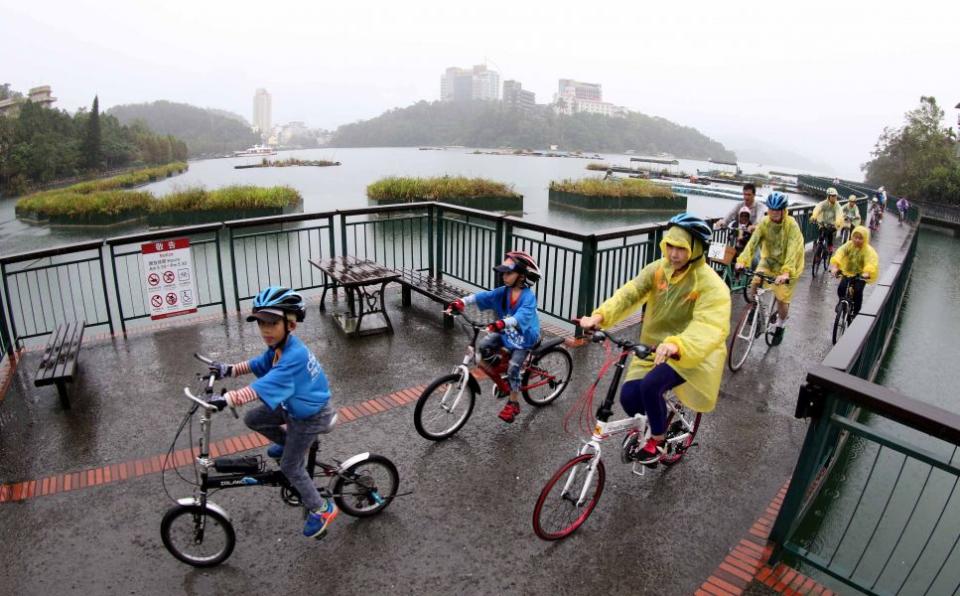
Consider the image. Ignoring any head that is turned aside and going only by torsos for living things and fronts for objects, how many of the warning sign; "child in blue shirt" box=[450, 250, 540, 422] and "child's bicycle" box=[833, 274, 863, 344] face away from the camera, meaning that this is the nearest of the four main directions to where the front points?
0

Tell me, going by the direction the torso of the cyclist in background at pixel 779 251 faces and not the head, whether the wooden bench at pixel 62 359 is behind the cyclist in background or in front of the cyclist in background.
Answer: in front

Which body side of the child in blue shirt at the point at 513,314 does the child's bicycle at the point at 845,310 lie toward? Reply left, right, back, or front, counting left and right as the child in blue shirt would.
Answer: back

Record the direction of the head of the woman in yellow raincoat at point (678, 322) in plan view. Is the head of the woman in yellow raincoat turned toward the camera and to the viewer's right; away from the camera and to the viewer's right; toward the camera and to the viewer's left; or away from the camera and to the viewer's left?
toward the camera and to the viewer's left

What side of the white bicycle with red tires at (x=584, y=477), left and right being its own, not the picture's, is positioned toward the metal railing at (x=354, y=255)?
right

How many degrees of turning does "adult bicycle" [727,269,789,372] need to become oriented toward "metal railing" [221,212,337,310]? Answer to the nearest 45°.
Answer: approximately 45° to its right

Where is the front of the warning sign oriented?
toward the camera

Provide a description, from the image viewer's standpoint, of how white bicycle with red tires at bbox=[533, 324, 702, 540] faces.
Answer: facing the viewer and to the left of the viewer

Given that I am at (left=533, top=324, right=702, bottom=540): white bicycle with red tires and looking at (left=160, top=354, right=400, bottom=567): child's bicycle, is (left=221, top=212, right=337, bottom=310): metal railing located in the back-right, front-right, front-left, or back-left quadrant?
front-right

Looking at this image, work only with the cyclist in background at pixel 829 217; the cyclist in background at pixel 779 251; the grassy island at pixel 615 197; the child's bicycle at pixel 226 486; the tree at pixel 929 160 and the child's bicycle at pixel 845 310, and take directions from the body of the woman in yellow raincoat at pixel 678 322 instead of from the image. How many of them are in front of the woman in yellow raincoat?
1

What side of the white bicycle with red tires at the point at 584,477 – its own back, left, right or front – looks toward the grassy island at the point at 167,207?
right

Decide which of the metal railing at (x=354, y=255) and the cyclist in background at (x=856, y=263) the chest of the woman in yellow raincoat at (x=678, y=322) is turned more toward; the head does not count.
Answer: the metal railing

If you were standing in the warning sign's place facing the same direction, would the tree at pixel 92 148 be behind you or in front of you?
behind

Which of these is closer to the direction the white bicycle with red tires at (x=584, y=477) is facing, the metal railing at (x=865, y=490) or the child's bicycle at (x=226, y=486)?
the child's bicycle
